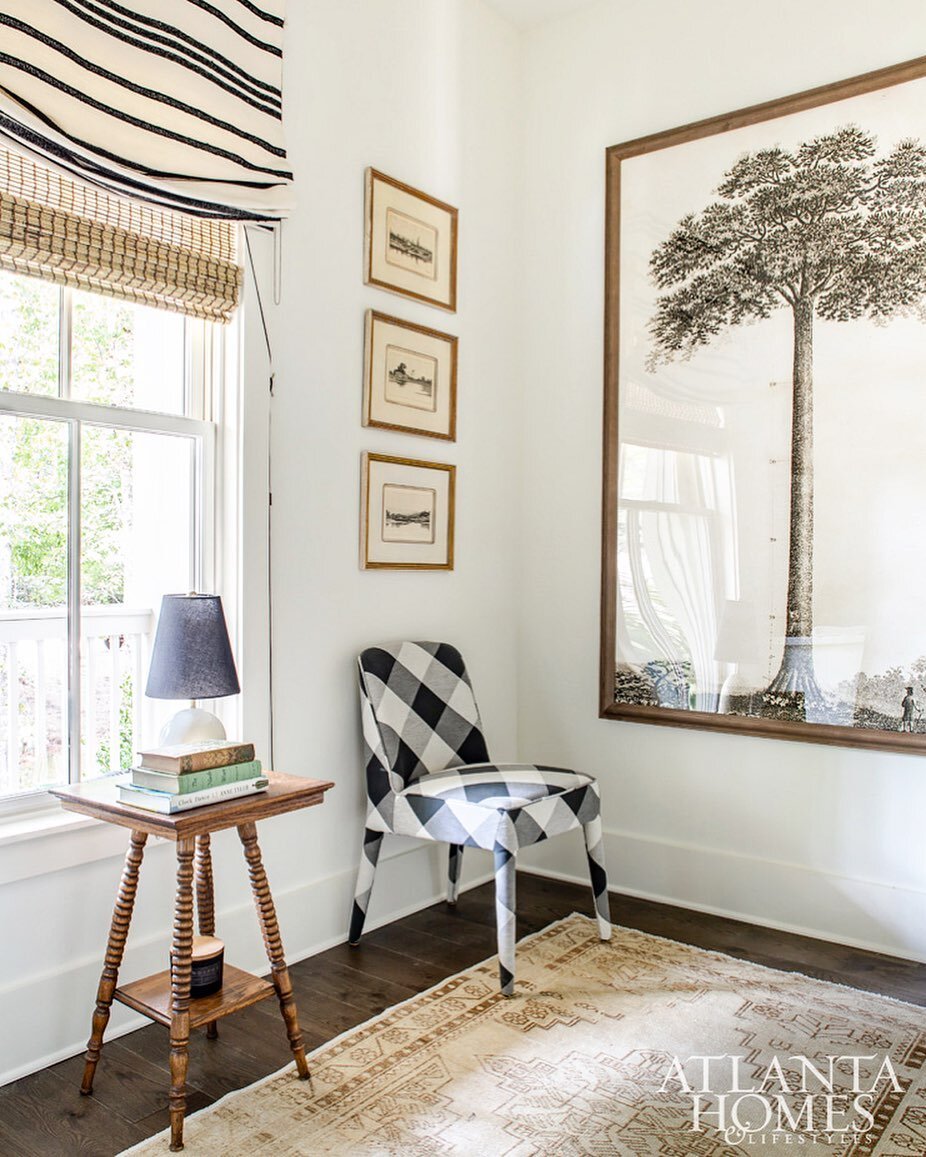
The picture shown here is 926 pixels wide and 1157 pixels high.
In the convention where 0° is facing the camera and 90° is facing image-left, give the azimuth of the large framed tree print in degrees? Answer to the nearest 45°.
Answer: approximately 45°

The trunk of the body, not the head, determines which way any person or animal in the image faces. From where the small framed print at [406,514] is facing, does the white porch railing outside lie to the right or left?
on its right

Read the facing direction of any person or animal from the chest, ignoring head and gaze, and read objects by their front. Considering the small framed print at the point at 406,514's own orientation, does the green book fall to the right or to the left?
on its right

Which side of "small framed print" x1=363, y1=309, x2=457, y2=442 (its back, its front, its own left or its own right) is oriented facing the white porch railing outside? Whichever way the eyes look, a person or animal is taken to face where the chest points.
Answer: right

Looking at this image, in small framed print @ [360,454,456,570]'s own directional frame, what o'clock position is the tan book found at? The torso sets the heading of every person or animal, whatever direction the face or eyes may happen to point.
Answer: The tan book is roughly at 2 o'clock from the small framed print.

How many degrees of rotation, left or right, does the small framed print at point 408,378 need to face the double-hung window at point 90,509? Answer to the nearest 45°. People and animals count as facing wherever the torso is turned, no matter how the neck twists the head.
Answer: approximately 90° to its right
